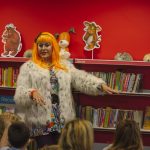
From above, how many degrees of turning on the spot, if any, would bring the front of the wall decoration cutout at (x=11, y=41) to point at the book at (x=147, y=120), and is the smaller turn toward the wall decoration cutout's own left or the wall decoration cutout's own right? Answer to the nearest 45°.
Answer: approximately 45° to the wall decoration cutout's own left

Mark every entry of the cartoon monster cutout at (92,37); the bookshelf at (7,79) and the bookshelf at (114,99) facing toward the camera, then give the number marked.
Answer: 3

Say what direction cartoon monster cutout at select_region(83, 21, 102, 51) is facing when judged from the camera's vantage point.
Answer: facing the viewer

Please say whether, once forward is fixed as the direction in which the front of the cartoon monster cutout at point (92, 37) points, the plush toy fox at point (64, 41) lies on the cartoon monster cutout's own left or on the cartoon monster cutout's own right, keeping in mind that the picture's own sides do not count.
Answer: on the cartoon monster cutout's own right

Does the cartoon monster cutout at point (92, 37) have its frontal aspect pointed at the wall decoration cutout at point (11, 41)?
no

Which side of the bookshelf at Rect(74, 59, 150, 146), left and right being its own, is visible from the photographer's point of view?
front

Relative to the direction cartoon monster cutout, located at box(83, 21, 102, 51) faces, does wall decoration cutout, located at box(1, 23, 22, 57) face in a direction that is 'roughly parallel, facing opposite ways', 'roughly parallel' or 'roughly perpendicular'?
roughly parallel

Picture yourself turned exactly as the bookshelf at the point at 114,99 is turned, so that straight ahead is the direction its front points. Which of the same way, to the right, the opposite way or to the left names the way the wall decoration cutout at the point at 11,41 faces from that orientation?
the same way

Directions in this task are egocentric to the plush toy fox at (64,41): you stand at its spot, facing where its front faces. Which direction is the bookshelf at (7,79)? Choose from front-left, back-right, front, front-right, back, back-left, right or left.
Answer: right

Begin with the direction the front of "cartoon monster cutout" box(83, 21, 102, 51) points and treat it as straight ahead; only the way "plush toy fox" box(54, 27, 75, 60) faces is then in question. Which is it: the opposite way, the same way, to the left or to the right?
the same way

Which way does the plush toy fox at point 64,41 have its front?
toward the camera

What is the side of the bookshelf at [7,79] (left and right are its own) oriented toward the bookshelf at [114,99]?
left
